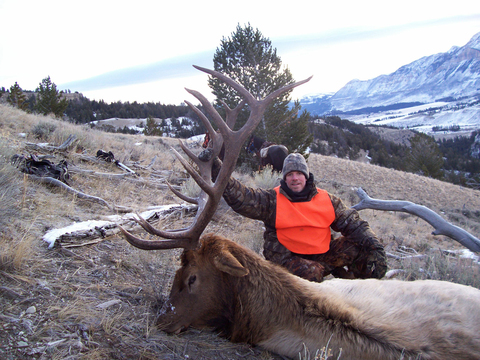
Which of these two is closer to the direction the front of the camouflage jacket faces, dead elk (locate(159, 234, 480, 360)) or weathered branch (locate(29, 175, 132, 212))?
the dead elk

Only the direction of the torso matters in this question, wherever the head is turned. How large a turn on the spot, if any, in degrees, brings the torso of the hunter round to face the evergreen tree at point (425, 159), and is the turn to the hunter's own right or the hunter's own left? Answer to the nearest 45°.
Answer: approximately 180°

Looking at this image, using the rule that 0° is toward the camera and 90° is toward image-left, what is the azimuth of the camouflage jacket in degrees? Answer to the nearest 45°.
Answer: approximately 0°

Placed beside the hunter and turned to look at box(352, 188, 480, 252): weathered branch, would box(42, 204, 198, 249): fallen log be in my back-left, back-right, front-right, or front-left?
back-left

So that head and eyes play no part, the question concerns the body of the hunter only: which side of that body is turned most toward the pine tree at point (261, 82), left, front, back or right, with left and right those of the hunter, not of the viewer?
back

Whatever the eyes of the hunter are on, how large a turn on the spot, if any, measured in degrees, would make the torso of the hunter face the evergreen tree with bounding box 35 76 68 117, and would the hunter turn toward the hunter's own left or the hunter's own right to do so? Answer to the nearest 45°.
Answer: approximately 135° to the hunter's own right

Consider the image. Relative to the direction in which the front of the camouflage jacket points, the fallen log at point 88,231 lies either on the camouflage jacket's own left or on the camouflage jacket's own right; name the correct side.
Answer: on the camouflage jacket's own right

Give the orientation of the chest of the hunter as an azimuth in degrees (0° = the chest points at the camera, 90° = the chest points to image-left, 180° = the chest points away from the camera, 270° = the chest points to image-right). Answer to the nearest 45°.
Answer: approximately 0°
